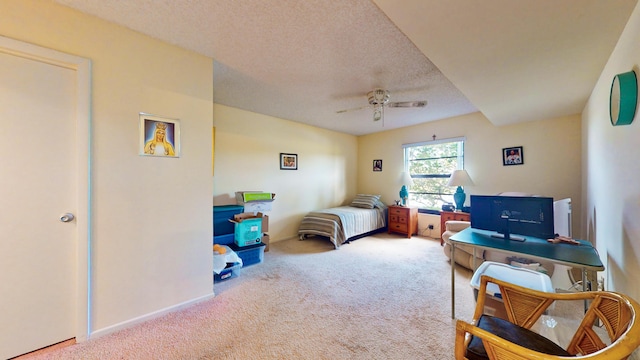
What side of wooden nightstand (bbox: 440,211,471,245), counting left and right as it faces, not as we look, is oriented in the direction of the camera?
front

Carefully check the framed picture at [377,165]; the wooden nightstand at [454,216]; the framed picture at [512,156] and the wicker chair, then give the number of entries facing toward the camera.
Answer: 3

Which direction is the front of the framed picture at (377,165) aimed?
toward the camera

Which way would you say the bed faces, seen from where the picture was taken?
facing the viewer and to the left of the viewer

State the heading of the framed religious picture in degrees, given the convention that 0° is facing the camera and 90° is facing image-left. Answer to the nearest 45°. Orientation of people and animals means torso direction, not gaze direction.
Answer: approximately 315°

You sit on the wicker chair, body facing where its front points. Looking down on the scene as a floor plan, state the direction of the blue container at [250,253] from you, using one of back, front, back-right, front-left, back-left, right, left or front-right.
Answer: front

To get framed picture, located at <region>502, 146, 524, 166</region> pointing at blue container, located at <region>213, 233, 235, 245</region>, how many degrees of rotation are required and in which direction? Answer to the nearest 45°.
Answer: approximately 45° to its right

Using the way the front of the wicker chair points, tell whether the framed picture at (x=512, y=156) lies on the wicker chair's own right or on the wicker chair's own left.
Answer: on the wicker chair's own right

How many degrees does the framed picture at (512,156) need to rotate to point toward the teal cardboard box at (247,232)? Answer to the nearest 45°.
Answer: approximately 45° to its right

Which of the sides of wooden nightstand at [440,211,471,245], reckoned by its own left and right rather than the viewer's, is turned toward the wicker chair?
front

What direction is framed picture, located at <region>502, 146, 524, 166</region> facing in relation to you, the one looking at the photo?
facing the viewer

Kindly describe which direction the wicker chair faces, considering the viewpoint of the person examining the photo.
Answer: facing to the left of the viewer

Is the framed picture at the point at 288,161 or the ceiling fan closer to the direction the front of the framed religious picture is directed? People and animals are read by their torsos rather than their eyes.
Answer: the ceiling fan
